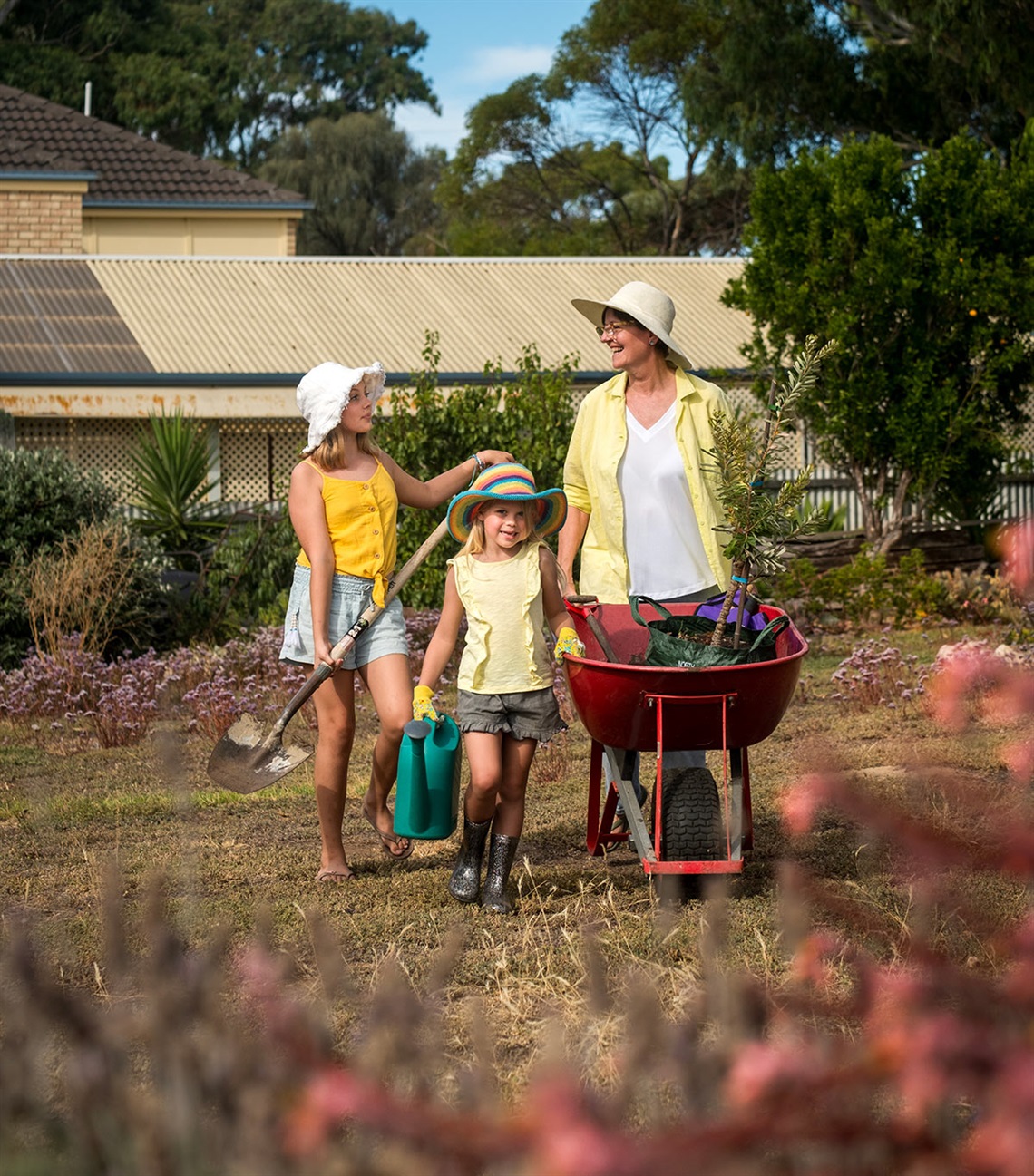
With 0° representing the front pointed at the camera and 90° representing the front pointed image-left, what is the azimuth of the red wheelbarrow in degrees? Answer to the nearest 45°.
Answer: approximately 0°

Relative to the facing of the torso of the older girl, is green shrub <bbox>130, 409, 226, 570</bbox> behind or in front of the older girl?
behind

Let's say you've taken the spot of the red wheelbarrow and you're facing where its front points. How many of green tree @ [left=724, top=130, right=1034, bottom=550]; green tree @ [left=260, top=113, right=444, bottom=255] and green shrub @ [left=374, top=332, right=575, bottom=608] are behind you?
3

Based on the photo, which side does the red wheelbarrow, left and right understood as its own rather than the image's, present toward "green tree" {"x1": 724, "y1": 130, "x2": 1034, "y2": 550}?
back

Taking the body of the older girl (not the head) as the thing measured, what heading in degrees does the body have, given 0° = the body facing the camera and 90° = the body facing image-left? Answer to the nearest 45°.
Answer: approximately 315°

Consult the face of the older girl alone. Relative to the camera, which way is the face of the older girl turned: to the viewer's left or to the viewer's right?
to the viewer's right

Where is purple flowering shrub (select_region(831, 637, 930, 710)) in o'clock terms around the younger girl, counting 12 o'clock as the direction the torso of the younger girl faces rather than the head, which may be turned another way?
The purple flowering shrub is roughly at 7 o'clock from the younger girl.

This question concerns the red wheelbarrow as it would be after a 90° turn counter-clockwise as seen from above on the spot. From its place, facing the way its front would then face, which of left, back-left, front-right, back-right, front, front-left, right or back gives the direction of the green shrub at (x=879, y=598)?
left

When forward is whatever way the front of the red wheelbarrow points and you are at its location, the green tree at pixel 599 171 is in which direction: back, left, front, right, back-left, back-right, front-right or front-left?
back
